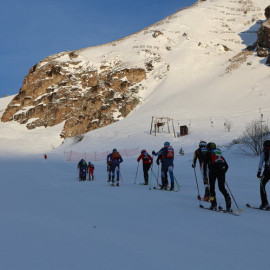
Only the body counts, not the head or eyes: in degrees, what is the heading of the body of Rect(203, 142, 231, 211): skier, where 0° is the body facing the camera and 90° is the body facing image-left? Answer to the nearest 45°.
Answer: approximately 135°
